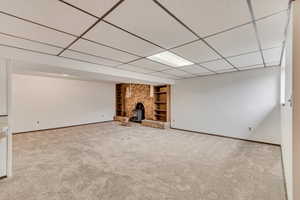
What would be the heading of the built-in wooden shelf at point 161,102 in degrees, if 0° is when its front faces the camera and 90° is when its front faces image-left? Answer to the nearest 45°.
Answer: approximately 45°

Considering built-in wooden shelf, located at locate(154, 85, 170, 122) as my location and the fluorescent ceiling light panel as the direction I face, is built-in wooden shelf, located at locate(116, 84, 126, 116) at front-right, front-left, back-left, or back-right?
back-right

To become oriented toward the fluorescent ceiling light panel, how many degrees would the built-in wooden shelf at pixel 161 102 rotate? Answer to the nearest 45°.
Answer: approximately 45° to its left

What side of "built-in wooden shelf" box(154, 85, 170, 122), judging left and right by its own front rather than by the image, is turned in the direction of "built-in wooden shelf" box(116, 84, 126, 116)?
right
